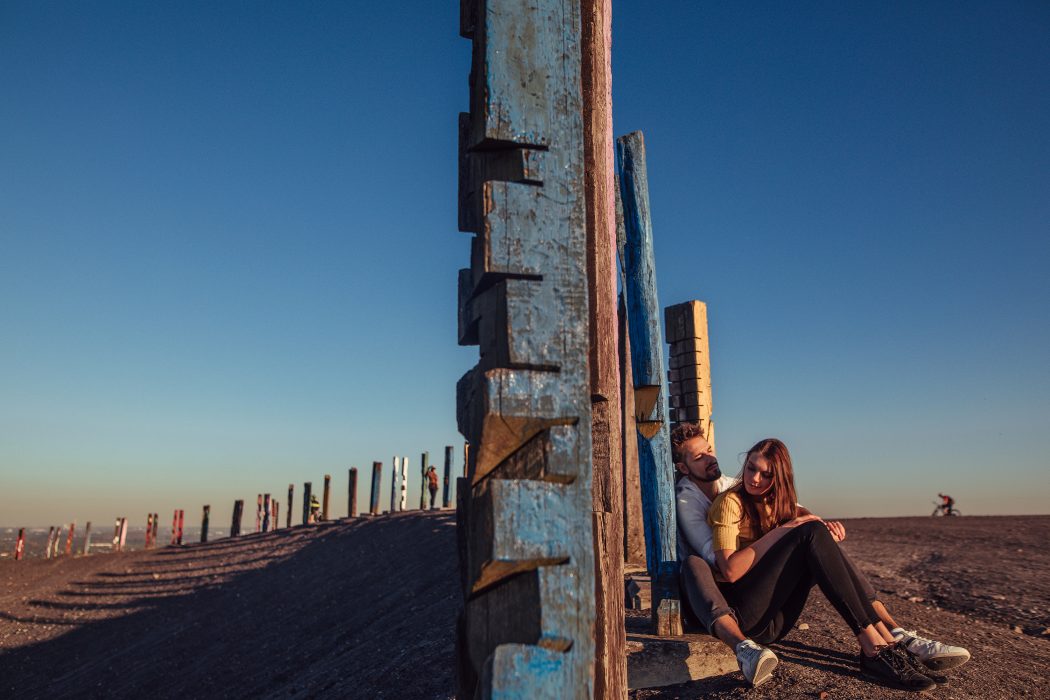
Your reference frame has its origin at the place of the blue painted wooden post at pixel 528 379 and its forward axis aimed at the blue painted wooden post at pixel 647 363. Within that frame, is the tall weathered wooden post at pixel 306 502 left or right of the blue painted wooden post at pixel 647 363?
left

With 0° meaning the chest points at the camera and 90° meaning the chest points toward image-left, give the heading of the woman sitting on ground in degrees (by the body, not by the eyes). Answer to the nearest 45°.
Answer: approximately 315°

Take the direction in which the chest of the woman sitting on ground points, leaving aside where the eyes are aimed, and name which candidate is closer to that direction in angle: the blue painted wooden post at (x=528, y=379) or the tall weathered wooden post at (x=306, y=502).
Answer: the blue painted wooden post

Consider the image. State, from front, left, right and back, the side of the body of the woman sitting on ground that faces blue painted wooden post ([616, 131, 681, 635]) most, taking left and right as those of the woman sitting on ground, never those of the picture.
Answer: back

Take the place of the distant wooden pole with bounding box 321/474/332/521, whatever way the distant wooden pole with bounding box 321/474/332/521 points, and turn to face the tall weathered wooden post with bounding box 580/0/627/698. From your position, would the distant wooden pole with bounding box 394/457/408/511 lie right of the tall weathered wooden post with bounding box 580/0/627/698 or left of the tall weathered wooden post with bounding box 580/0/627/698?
left

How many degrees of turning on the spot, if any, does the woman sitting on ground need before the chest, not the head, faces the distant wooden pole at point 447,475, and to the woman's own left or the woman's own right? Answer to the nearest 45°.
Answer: approximately 180°

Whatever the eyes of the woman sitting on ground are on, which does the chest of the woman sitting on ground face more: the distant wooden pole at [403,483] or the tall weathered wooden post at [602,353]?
the tall weathered wooden post

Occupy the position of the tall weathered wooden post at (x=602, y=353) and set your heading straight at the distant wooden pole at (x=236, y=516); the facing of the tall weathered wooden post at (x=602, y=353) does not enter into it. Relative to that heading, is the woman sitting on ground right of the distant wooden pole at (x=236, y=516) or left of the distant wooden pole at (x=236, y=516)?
right

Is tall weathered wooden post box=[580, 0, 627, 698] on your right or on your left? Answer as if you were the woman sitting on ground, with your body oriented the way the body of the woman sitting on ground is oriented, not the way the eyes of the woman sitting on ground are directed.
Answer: on your right

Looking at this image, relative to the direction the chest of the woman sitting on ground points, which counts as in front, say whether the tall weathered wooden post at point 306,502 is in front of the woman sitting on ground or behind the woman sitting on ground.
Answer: behind

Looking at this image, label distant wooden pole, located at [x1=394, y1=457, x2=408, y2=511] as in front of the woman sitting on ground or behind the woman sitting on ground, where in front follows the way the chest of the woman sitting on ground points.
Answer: behind

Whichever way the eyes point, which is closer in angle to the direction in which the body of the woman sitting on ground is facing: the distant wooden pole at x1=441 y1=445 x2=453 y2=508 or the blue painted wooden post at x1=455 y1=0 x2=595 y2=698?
the blue painted wooden post

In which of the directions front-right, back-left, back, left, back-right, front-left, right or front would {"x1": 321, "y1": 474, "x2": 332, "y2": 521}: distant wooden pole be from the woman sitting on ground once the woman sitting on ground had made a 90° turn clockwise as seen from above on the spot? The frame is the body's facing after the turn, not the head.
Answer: right

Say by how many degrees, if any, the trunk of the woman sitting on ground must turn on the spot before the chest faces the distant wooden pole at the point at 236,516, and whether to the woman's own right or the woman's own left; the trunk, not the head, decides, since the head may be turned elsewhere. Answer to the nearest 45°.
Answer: approximately 180°

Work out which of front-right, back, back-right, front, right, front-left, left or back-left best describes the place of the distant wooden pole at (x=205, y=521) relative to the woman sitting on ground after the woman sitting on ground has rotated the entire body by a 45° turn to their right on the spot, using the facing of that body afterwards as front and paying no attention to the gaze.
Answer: back-right
